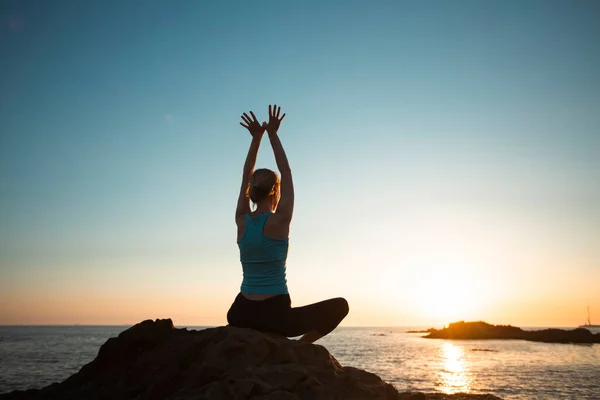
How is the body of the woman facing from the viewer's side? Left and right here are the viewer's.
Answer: facing away from the viewer and to the right of the viewer
